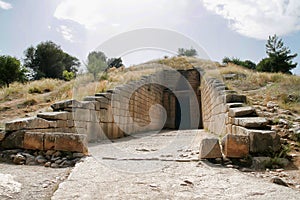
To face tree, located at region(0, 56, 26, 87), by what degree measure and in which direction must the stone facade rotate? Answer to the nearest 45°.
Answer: approximately 135° to its right

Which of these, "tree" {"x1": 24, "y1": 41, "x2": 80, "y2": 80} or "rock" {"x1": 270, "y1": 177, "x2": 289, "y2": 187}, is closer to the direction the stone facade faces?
the rock

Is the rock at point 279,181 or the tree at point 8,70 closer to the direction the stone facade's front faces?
the rock

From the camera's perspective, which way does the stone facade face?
toward the camera

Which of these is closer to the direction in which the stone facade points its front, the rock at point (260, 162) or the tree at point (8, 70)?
the rock

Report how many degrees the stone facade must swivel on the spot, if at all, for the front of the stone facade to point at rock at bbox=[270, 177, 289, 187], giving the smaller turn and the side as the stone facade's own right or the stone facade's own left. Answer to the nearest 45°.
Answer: approximately 45° to the stone facade's own left

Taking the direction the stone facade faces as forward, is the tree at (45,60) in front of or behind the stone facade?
behind

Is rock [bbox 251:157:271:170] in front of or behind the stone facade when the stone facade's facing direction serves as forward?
in front

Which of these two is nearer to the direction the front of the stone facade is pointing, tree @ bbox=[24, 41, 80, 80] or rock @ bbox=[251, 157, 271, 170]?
the rock
